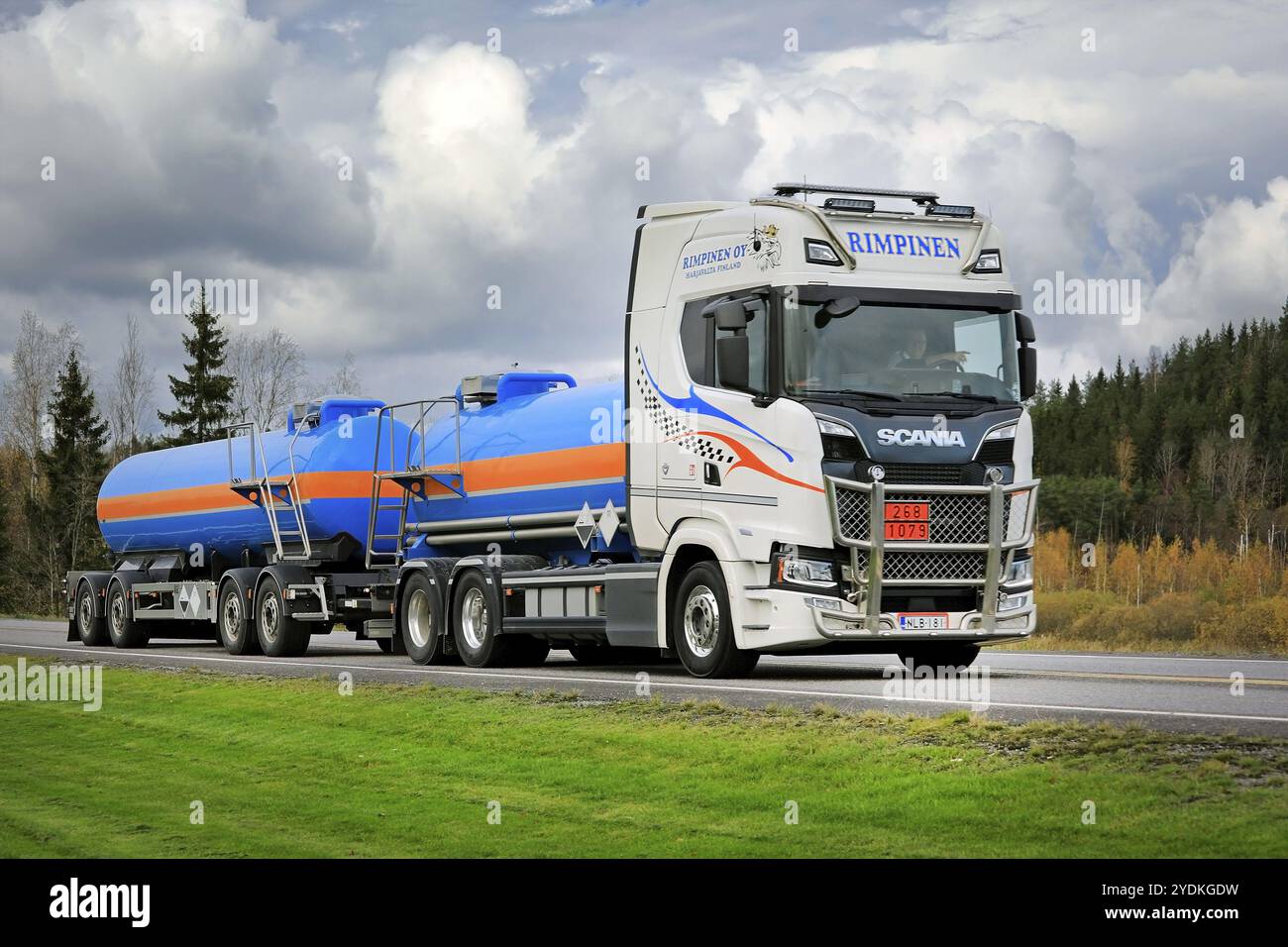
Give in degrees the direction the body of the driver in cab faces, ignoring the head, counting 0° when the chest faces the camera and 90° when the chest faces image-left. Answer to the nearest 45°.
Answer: approximately 315°

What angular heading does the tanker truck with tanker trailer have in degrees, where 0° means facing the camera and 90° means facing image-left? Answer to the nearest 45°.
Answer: approximately 315°
